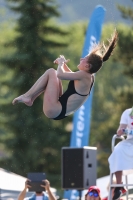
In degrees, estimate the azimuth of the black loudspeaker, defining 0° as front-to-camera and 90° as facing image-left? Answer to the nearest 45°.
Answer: approximately 45°

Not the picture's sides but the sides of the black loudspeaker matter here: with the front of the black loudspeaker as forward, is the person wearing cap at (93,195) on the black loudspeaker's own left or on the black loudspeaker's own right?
on the black loudspeaker's own left

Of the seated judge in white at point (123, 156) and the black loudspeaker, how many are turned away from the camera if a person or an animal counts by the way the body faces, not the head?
0

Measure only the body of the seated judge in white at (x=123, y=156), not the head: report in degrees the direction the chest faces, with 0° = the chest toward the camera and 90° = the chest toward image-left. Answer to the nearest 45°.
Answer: approximately 45°

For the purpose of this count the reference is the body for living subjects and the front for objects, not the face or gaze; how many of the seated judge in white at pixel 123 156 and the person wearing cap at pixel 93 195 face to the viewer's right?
0
